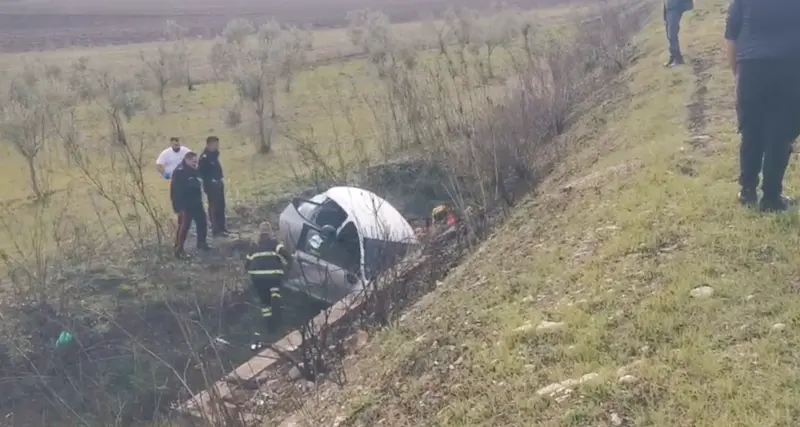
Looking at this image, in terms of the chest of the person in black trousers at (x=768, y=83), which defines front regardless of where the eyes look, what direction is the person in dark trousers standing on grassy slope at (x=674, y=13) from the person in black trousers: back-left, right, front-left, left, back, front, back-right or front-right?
front

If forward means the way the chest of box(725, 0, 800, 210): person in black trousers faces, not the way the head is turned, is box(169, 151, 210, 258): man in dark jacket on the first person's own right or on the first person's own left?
on the first person's own left

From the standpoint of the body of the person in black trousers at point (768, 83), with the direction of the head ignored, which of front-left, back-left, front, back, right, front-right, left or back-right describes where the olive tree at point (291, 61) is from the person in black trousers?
front-left

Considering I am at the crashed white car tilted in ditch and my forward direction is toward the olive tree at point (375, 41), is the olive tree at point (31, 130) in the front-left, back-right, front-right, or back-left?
front-left

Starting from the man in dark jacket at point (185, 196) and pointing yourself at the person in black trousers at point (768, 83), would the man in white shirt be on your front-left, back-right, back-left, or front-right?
back-left

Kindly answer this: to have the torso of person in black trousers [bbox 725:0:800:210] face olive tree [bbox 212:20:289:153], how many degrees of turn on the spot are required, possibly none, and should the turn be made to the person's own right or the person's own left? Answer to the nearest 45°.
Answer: approximately 45° to the person's own left

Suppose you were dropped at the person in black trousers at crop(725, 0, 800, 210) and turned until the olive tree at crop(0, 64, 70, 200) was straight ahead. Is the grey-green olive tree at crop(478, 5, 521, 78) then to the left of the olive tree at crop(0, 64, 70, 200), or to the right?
right

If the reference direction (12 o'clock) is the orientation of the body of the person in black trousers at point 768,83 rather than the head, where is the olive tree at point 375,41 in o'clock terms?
The olive tree is roughly at 11 o'clock from the person in black trousers.

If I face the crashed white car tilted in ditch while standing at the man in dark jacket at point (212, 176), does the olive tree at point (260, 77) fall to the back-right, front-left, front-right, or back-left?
back-left

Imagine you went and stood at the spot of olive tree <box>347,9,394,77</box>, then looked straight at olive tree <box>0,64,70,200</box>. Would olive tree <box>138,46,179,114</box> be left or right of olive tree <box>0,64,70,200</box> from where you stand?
right

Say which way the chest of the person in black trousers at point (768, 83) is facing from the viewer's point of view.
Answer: away from the camera
